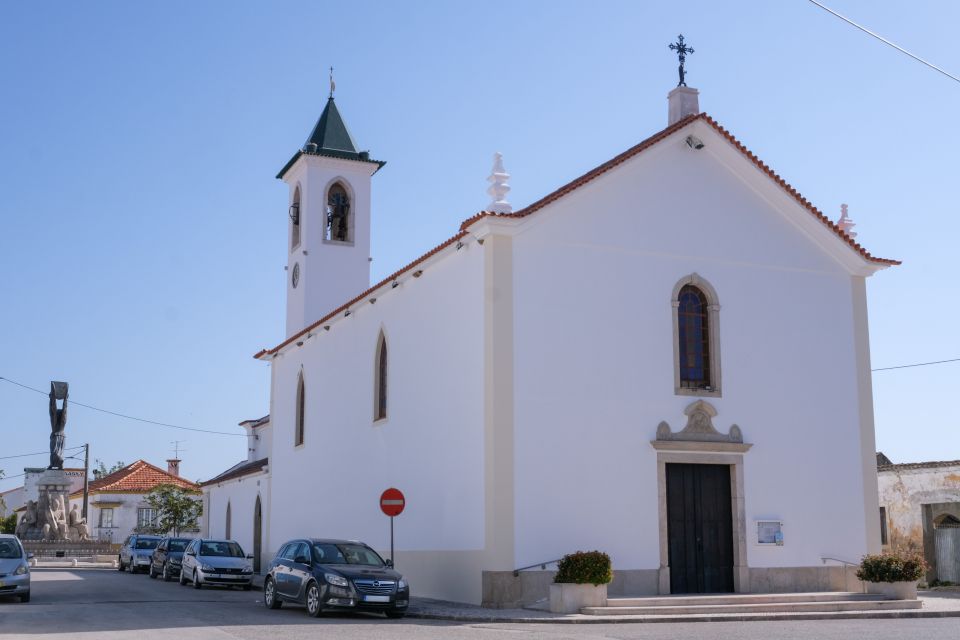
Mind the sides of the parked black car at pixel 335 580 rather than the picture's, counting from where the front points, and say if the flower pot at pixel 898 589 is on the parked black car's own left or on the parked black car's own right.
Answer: on the parked black car's own left

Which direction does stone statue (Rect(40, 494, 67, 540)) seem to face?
toward the camera

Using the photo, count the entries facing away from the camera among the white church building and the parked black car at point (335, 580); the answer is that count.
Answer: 0

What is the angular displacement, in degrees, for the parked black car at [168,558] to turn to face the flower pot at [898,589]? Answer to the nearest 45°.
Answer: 0° — it already faces it

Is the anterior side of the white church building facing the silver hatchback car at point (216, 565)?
no

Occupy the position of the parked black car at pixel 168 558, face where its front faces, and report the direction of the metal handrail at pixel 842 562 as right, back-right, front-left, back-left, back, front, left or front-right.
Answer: front

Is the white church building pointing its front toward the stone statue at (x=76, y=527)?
no

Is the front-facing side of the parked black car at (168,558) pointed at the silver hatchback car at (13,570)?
no

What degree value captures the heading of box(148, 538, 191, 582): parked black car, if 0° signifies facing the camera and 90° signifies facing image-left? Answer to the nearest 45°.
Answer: approximately 315°

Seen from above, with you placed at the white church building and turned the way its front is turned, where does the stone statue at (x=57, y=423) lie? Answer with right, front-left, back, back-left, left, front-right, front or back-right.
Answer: back

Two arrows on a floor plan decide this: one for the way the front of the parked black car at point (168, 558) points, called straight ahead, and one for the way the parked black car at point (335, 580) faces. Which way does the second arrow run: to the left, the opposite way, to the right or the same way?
the same way

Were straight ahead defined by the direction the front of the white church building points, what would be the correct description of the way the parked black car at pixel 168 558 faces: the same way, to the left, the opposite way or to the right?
the same way

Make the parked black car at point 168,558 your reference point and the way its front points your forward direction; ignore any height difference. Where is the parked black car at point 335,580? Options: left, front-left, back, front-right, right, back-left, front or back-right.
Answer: front-right

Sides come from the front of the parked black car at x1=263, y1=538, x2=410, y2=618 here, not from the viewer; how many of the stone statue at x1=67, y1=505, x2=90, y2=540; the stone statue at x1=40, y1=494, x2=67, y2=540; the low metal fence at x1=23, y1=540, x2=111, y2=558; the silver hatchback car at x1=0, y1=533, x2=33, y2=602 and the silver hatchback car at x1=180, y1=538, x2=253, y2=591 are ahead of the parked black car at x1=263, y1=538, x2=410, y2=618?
0

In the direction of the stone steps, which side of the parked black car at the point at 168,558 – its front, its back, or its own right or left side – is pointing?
front

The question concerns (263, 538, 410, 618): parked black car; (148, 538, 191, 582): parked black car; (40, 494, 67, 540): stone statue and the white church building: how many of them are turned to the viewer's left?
0

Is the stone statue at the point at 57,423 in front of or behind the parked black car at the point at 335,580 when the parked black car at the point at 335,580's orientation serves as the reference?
behind
